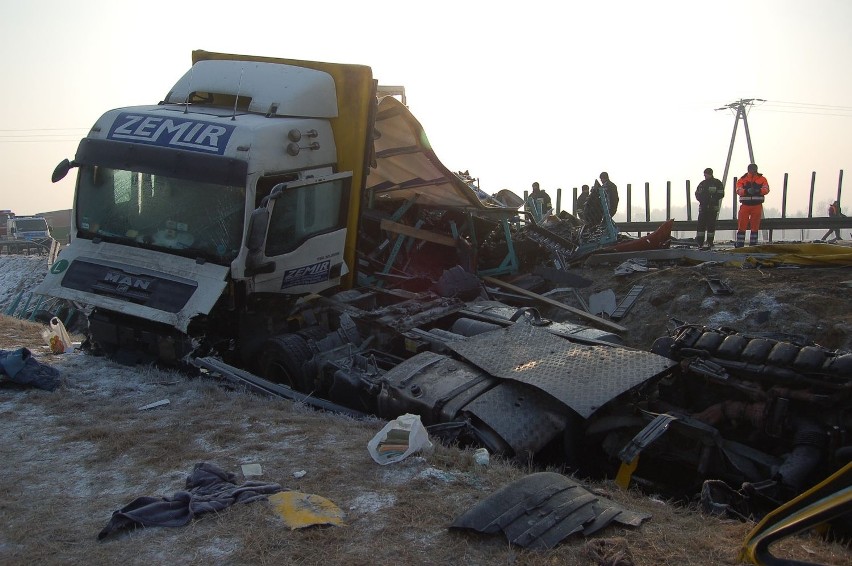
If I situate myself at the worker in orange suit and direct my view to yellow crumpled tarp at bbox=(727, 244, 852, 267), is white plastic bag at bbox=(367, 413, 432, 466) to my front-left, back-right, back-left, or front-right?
front-right

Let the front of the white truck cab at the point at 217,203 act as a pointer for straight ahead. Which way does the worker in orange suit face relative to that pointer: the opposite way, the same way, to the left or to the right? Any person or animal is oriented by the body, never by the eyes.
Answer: the same way

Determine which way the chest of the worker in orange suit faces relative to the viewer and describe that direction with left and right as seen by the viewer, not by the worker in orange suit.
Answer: facing the viewer

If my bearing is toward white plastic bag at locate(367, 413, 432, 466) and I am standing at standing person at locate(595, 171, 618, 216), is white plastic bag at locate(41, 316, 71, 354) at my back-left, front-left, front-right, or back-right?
front-right

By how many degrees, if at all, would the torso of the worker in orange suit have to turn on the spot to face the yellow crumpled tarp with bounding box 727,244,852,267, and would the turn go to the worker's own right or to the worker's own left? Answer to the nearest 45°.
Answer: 0° — they already face it

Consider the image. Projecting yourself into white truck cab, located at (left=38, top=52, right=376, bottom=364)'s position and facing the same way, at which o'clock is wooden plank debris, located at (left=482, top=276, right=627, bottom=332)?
The wooden plank debris is roughly at 7 o'clock from the white truck cab.

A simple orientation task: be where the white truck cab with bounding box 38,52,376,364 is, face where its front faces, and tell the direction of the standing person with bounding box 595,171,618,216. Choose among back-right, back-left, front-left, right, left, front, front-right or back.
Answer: back

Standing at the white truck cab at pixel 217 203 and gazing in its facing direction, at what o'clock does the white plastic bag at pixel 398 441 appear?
The white plastic bag is roughly at 10 o'clock from the white truck cab.

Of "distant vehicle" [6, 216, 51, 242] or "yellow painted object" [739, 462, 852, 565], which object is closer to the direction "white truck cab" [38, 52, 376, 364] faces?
the yellow painted object

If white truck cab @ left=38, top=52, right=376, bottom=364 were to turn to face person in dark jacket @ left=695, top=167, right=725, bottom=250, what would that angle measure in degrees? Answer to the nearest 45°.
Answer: approximately 180°

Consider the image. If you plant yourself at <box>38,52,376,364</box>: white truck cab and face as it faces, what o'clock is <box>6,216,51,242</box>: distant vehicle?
The distant vehicle is roughly at 4 o'clock from the white truck cab.

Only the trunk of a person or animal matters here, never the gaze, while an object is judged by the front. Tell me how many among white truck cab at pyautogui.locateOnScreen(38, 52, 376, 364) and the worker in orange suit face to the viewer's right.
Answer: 0

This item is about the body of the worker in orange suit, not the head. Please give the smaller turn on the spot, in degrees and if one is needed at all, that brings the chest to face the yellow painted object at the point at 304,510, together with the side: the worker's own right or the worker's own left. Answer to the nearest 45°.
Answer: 0° — they already face it

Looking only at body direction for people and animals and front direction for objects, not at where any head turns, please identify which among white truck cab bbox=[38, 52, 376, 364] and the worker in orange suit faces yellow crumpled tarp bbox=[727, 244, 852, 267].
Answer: the worker in orange suit

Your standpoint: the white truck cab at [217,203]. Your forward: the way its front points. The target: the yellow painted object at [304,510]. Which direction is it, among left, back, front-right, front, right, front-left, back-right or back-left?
front-left

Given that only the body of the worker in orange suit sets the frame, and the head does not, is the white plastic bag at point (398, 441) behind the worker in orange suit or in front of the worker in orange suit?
in front
